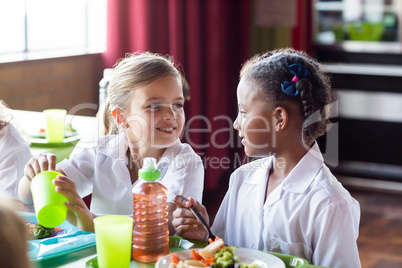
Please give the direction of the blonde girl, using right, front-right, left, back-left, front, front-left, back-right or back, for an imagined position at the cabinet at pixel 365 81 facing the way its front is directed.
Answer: front

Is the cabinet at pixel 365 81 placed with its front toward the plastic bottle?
yes

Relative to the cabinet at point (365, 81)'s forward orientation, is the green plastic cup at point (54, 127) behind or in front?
in front

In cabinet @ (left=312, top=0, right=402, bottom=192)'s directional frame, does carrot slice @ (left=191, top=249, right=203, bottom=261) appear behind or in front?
in front

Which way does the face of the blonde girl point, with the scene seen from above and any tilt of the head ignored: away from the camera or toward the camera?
toward the camera

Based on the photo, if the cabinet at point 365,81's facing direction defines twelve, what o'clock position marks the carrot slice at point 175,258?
The carrot slice is roughly at 12 o'clock from the cabinet.

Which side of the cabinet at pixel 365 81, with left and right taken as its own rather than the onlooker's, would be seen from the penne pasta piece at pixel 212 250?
front

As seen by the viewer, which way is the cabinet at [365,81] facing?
toward the camera

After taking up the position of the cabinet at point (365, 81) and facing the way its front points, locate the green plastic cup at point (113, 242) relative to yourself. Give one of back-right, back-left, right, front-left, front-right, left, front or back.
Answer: front

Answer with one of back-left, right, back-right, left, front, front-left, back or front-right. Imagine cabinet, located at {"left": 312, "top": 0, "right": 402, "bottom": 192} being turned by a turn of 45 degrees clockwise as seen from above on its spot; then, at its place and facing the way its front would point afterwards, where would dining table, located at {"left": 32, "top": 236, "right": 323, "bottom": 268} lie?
front-left
